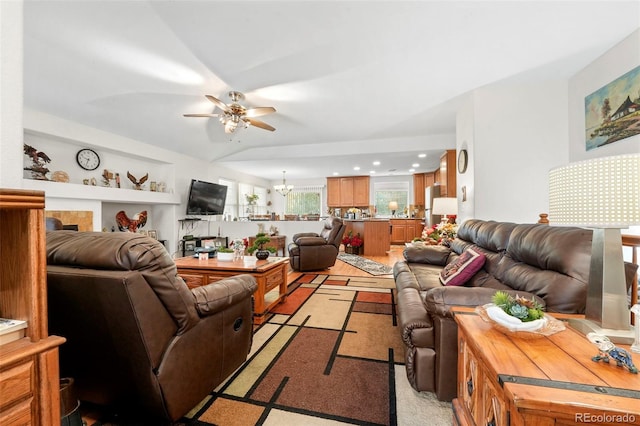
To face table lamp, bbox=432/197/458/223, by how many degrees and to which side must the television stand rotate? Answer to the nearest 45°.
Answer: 0° — it already faces it

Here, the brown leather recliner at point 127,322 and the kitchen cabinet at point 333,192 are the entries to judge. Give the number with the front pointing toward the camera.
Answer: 1

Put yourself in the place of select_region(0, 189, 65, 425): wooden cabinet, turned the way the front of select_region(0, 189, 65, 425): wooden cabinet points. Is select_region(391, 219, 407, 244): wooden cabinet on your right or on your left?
on your left

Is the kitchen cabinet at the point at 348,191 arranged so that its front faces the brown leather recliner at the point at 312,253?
yes

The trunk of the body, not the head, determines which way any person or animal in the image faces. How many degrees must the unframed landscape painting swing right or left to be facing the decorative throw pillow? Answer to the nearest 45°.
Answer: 0° — it already faces it

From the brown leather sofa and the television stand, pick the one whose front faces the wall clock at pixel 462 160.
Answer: the television stand

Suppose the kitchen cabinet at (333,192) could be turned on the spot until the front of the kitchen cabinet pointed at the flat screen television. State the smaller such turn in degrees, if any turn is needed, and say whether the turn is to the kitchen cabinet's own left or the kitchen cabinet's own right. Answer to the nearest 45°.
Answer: approximately 45° to the kitchen cabinet's own right
